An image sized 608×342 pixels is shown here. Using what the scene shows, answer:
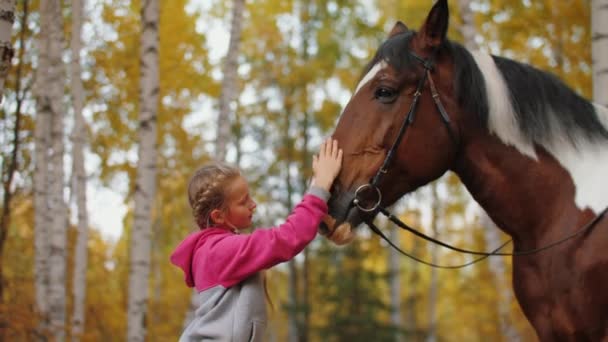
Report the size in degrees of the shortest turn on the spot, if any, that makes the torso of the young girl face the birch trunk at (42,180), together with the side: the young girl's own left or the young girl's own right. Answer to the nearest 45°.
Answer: approximately 135° to the young girl's own left

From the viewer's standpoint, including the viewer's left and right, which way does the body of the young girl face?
facing to the right of the viewer

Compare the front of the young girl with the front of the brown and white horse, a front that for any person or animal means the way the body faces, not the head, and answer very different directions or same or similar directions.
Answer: very different directions

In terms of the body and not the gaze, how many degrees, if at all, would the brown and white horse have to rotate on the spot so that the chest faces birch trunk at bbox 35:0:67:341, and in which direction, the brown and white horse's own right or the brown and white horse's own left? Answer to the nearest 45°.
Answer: approximately 45° to the brown and white horse's own right

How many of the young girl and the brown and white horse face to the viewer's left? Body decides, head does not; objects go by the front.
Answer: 1

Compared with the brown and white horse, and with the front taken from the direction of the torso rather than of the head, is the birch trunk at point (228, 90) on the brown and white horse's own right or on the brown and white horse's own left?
on the brown and white horse's own right

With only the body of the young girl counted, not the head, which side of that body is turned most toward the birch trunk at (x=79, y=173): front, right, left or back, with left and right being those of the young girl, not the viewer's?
left

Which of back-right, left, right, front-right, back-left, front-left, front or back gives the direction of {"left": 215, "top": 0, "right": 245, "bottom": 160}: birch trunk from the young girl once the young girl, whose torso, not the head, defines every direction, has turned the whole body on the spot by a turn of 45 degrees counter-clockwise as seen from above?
front-left

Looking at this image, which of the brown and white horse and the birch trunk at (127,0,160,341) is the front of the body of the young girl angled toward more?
the brown and white horse

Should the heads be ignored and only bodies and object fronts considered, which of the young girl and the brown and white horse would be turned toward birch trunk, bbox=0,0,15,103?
the brown and white horse

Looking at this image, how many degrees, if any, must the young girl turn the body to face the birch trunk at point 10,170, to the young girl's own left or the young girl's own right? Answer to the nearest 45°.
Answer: approximately 135° to the young girl's own left

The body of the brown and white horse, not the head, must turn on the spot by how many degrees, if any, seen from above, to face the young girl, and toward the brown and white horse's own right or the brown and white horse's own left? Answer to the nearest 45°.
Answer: approximately 45° to the brown and white horse's own left

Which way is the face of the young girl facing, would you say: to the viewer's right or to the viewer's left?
to the viewer's right

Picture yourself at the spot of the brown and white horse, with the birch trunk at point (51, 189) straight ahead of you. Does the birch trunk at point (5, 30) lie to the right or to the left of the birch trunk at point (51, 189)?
left

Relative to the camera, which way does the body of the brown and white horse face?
to the viewer's left
